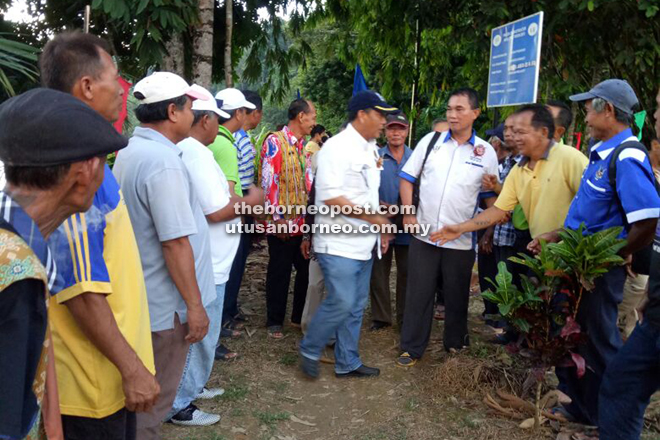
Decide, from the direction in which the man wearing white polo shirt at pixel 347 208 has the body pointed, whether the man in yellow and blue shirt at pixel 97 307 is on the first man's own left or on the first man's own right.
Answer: on the first man's own right

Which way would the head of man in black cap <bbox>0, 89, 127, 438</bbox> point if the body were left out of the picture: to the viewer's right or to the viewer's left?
to the viewer's right

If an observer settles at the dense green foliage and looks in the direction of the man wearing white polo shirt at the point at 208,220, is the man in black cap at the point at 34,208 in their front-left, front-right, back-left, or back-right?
front-left

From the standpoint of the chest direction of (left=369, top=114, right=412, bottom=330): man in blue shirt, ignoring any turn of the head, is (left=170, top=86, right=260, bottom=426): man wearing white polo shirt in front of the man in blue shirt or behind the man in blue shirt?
in front

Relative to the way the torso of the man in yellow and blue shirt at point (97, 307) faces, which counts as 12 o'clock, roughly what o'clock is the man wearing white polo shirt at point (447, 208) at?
The man wearing white polo shirt is roughly at 11 o'clock from the man in yellow and blue shirt.

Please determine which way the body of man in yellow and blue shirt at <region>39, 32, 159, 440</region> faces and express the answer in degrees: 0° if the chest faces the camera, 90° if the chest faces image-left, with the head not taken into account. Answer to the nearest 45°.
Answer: approximately 270°

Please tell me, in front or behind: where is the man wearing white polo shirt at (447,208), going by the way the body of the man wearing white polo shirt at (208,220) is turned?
in front

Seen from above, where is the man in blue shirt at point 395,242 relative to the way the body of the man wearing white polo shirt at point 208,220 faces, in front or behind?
in front

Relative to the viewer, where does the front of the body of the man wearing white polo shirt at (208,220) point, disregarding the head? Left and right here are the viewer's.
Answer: facing to the right of the viewer

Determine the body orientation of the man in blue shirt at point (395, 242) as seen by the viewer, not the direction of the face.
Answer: toward the camera
